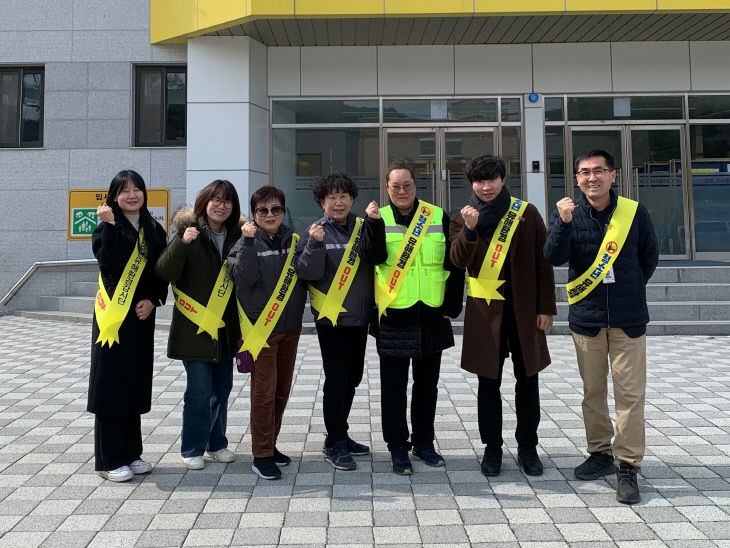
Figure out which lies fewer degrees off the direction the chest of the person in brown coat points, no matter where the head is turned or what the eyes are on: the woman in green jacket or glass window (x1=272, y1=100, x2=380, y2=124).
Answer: the woman in green jacket

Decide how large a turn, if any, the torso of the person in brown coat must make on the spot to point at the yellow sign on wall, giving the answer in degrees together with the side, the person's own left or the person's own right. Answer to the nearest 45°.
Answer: approximately 135° to the person's own right

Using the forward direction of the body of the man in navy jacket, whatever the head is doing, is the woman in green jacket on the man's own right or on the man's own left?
on the man's own right

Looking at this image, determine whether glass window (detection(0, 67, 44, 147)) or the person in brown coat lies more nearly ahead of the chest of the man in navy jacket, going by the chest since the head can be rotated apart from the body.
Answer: the person in brown coat

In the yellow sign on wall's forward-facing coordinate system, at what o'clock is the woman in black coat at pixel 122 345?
The woman in black coat is roughly at 12 o'clock from the yellow sign on wall.

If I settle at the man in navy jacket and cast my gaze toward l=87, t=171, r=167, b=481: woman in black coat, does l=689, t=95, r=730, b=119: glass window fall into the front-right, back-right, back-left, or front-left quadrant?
back-right

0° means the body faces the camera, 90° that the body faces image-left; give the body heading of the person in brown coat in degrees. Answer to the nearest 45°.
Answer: approximately 0°

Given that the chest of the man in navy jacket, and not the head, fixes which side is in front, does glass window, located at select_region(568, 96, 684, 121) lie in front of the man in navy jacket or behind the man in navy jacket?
behind

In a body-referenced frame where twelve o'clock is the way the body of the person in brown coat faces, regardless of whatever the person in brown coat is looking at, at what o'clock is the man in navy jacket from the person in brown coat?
The man in navy jacket is roughly at 9 o'clock from the person in brown coat.
